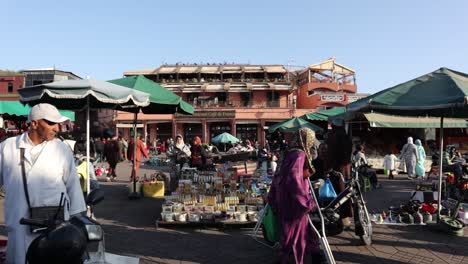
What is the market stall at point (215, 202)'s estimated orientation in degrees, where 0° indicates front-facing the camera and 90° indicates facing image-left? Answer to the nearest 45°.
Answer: approximately 0°

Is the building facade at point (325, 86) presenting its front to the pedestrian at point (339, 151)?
yes

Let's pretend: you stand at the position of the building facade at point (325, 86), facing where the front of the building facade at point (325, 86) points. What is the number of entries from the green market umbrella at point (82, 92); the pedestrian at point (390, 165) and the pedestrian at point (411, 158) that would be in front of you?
3

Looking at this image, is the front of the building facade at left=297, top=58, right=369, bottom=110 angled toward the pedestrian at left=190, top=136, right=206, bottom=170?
yes

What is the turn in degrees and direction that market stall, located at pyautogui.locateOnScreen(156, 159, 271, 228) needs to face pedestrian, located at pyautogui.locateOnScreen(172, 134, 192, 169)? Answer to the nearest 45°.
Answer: approximately 180°

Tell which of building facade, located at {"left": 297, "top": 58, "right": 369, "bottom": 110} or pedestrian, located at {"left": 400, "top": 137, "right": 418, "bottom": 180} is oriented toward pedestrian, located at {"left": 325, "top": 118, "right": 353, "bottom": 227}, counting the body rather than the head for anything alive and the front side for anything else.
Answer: the building facade

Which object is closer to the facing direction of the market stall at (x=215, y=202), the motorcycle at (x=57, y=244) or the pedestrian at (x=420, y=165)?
the motorcycle

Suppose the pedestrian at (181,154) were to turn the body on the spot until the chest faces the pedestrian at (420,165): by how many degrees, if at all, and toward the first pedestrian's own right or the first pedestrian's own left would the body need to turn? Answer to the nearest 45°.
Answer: approximately 90° to the first pedestrian's own left

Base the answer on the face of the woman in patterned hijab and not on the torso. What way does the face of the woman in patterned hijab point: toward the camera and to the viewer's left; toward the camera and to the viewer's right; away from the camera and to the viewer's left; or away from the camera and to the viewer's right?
away from the camera and to the viewer's right
